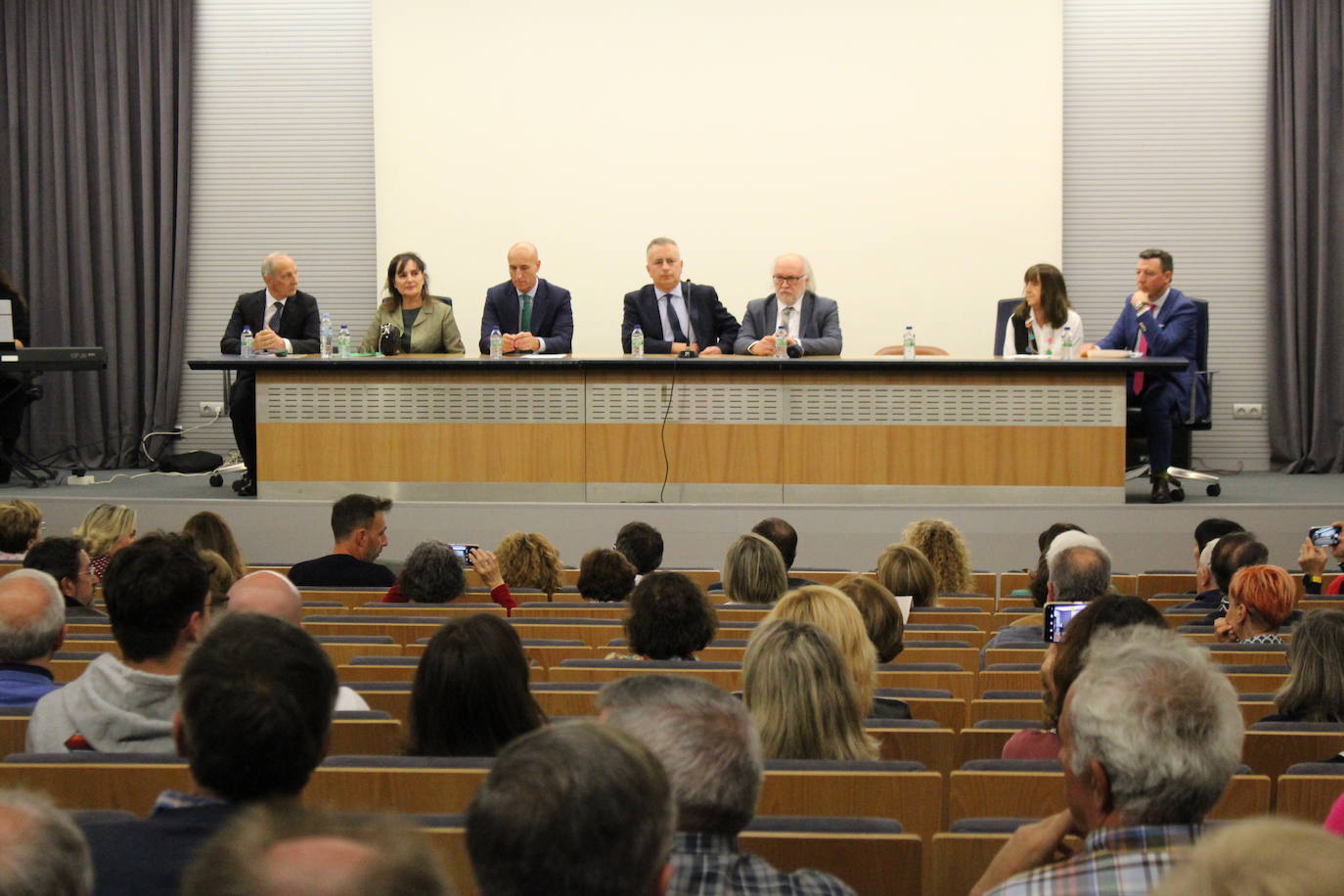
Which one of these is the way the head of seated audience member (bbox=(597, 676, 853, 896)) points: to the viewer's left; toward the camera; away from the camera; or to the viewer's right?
away from the camera

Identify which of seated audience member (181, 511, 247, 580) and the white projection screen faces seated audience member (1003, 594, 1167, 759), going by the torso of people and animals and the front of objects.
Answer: the white projection screen

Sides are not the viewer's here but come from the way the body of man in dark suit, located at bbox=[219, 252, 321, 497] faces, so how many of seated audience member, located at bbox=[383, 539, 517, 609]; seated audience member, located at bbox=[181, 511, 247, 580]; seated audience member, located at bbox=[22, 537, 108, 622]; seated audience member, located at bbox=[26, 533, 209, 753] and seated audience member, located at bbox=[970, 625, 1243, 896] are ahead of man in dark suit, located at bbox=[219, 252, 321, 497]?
5

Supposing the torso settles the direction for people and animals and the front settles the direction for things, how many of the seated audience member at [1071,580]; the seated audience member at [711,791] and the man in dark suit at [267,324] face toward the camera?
1

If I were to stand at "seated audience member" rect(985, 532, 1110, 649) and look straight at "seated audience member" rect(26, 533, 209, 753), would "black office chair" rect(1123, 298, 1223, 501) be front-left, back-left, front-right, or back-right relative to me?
back-right

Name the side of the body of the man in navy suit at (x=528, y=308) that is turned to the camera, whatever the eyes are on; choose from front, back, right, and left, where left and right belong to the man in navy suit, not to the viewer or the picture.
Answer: front

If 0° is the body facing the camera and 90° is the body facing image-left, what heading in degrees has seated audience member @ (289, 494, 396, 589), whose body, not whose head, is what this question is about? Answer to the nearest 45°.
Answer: approximately 225°

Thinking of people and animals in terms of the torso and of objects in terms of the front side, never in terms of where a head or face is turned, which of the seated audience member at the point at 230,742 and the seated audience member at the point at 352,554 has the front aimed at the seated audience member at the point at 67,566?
the seated audience member at the point at 230,742

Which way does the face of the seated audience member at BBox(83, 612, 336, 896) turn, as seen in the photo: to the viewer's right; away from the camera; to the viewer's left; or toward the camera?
away from the camera

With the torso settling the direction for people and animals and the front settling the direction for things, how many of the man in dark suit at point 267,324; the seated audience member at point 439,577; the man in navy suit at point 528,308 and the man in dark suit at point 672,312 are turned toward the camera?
3

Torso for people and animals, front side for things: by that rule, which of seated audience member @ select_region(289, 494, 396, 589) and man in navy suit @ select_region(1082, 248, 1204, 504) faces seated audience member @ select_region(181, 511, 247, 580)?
the man in navy suit

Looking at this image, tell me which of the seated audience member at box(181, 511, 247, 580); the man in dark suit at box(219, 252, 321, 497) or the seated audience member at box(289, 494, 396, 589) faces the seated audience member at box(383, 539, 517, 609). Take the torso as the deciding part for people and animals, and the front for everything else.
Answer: the man in dark suit

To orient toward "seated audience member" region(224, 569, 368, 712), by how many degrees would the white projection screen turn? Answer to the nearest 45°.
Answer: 0° — it already faces them

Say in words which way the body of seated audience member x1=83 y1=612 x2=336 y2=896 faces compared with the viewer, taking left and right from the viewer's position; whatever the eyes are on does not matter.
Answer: facing away from the viewer

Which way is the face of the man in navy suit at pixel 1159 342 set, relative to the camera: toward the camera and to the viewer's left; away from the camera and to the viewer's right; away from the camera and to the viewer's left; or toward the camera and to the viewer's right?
toward the camera and to the viewer's left

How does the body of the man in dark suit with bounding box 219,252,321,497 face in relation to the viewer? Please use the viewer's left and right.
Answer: facing the viewer

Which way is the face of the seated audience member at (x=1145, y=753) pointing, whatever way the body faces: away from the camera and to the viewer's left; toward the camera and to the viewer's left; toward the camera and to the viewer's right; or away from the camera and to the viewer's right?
away from the camera and to the viewer's left

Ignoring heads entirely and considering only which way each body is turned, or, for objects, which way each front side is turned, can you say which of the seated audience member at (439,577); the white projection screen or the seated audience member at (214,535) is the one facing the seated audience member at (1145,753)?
the white projection screen

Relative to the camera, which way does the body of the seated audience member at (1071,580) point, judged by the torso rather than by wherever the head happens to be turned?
away from the camera

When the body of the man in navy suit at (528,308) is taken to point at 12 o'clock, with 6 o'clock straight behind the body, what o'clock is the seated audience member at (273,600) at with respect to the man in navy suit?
The seated audience member is roughly at 12 o'clock from the man in navy suit.
